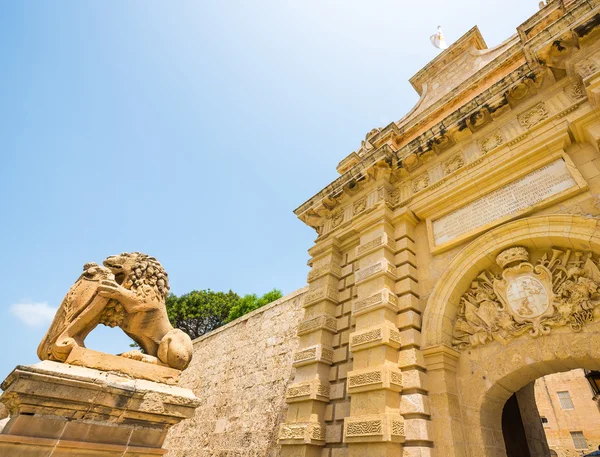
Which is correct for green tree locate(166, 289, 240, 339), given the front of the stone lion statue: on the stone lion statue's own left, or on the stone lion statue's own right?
on the stone lion statue's own right

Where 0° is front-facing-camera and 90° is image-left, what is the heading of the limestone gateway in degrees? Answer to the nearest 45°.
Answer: approximately 45°

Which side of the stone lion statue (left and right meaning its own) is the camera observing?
left

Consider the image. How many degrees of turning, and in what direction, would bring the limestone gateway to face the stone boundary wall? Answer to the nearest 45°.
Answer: approximately 90° to its right

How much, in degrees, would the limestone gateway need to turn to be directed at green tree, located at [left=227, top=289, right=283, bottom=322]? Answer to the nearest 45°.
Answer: approximately 135° to its right

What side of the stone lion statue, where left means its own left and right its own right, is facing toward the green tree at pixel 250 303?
right

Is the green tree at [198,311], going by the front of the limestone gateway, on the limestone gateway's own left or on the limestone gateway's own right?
on the limestone gateway's own right
